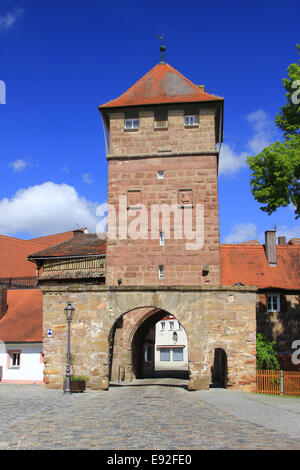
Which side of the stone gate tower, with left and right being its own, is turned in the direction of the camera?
front

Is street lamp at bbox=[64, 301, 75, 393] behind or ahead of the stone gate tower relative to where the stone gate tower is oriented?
ahead
